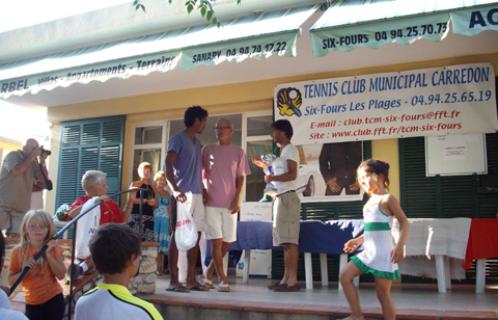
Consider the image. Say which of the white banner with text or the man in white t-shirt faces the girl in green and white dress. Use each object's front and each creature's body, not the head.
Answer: the white banner with text

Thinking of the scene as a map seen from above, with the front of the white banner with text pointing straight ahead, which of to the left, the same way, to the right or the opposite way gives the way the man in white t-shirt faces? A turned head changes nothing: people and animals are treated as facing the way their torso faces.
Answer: to the right

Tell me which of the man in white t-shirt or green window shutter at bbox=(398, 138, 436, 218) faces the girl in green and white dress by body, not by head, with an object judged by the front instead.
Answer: the green window shutter

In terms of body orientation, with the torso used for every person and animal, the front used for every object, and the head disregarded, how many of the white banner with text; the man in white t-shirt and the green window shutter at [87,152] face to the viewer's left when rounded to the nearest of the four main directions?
1

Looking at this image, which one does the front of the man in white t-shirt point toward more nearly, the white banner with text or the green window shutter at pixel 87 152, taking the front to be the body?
the green window shutter

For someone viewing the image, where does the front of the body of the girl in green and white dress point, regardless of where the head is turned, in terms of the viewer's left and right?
facing the viewer and to the left of the viewer

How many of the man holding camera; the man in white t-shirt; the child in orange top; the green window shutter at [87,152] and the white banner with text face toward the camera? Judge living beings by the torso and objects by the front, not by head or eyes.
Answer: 3

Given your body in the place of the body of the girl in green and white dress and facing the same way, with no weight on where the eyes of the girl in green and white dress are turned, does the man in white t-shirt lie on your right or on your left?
on your right

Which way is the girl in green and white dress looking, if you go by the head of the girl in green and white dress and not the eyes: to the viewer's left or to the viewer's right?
to the viewer's left

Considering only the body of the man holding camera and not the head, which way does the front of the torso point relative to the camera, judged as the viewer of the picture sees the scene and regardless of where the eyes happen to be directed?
to the viewer's right

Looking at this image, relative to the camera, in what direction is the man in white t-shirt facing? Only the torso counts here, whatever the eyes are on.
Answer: to the viewer's left

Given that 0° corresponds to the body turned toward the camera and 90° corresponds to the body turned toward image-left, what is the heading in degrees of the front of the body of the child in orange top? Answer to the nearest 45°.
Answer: approximately 0°

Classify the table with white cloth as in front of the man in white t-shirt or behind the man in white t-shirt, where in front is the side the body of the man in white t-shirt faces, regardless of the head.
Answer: behind

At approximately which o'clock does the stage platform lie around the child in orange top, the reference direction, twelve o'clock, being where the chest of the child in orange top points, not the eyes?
The stage platform is roughly at 9 o'clock from the child in orange top.

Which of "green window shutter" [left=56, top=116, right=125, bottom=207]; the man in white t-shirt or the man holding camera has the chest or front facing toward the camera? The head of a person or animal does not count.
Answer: the green window shutter
